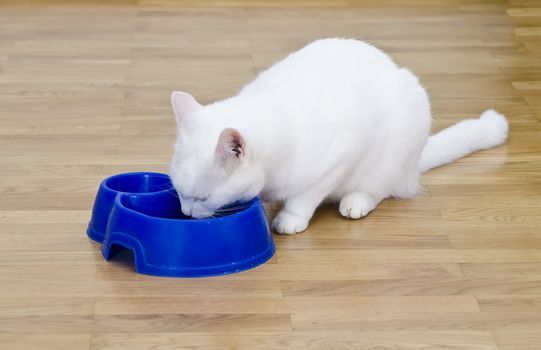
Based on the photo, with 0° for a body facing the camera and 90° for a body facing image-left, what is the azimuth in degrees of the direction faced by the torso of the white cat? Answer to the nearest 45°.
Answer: approximately 45°

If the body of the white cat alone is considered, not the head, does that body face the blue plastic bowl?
yes
